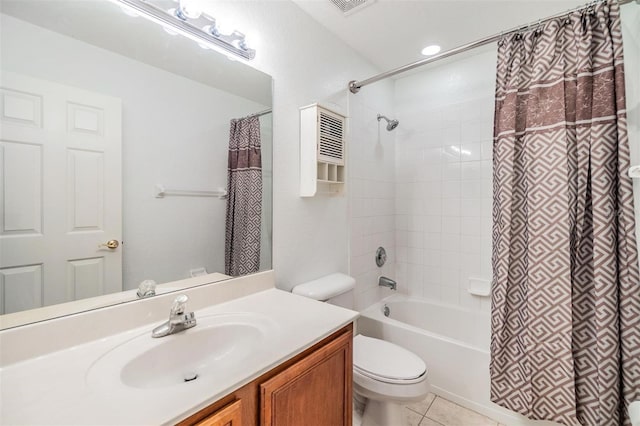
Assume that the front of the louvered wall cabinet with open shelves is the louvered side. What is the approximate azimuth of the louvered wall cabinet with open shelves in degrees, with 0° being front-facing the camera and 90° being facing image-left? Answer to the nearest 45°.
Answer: approximately 315°

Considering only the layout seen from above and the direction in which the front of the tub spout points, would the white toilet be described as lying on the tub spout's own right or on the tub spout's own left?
on the tub spout's own right

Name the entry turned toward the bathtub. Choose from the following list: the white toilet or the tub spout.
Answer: the tub spout

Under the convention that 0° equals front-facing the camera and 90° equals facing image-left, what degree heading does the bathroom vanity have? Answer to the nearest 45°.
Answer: approximately 315°

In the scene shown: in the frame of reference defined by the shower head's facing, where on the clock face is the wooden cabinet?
The wooden cabinet is roughly at 2 o'clock from the shower head.
